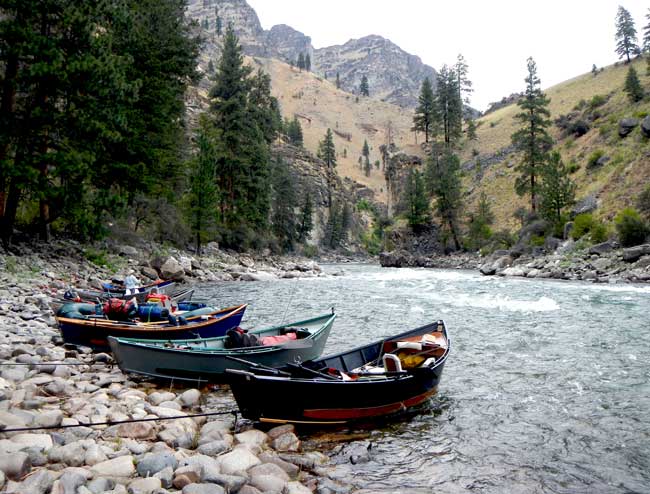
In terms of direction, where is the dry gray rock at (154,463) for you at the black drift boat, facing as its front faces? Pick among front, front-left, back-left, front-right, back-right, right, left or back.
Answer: back

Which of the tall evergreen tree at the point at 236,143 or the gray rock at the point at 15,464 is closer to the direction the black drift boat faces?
the tall evergreen tree

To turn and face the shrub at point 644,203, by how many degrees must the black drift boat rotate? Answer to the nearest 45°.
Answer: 0° — it already faces it

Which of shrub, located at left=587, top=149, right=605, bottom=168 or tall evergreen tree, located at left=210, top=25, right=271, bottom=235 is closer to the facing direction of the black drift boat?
the shrub

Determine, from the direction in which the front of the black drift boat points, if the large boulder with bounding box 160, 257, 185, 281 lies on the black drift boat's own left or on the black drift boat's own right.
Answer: on the black drift boat's own left

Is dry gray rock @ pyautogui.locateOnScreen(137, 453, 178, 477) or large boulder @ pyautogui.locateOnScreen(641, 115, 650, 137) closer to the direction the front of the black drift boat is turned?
the large boulder

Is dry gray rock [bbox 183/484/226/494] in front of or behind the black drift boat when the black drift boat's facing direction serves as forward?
behind

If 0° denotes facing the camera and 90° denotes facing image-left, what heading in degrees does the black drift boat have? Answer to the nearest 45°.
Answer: approximately 225°

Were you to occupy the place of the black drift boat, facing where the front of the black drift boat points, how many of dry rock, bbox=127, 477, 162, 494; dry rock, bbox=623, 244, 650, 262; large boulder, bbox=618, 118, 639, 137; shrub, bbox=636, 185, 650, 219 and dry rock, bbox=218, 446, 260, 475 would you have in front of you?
3

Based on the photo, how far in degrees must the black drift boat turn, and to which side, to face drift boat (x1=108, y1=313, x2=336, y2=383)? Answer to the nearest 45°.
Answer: approximately 90° to its left

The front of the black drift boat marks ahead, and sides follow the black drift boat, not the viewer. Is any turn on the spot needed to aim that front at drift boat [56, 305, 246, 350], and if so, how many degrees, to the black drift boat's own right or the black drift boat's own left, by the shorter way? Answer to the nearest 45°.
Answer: approximately 90° to the black drift boat's own left

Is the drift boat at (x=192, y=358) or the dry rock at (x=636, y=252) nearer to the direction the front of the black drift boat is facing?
the dry rock

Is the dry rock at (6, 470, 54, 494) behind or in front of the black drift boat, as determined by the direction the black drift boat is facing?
behind

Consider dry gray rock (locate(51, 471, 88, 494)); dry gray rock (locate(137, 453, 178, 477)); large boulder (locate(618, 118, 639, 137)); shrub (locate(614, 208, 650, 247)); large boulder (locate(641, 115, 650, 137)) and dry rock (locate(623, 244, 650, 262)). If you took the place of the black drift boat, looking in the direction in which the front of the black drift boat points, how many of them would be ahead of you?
4
